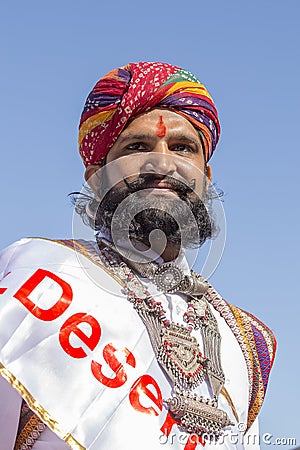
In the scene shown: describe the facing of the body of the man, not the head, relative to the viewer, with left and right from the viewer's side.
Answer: facing the viewer and to the right of the viewer
